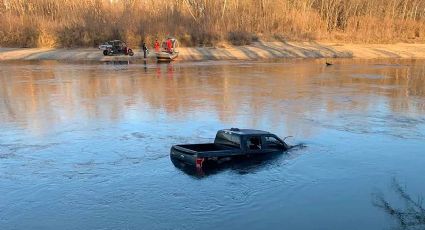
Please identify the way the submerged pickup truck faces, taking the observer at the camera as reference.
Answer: facing away from the viewer and to the right of the viewer
